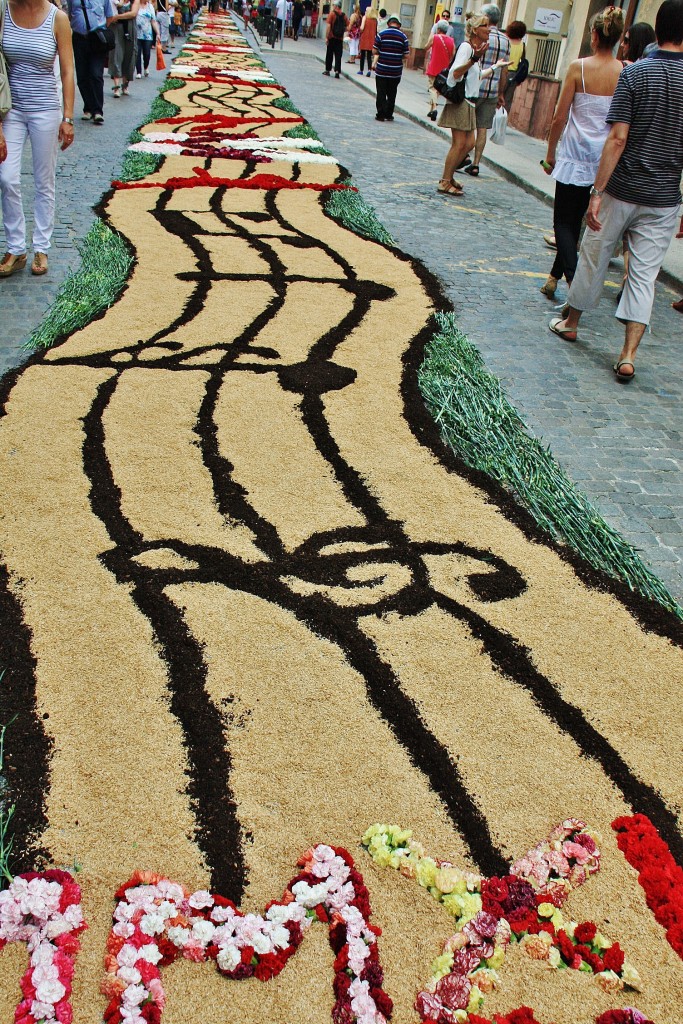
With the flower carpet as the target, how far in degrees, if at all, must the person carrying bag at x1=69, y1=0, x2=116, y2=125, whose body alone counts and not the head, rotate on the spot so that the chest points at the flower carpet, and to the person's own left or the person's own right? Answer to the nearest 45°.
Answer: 0° — they already face it

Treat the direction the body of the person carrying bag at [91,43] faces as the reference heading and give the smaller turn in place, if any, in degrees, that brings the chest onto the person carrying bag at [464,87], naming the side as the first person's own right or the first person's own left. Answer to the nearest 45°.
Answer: approximately 45° to the first person's own left

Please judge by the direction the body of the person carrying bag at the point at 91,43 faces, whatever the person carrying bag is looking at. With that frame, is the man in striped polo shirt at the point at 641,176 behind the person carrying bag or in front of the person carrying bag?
in front

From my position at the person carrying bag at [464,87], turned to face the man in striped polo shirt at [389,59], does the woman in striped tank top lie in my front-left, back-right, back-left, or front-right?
back-left

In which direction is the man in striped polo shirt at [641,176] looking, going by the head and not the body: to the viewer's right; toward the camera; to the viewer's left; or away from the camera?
away from the camera

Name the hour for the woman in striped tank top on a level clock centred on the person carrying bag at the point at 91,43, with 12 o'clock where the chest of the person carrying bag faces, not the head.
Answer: The woman in striped tank top is roughly at 12 o'clock from the person carrying bag.
